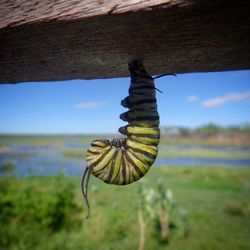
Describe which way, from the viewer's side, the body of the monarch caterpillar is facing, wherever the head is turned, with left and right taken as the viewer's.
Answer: facing to the left of the viewer
